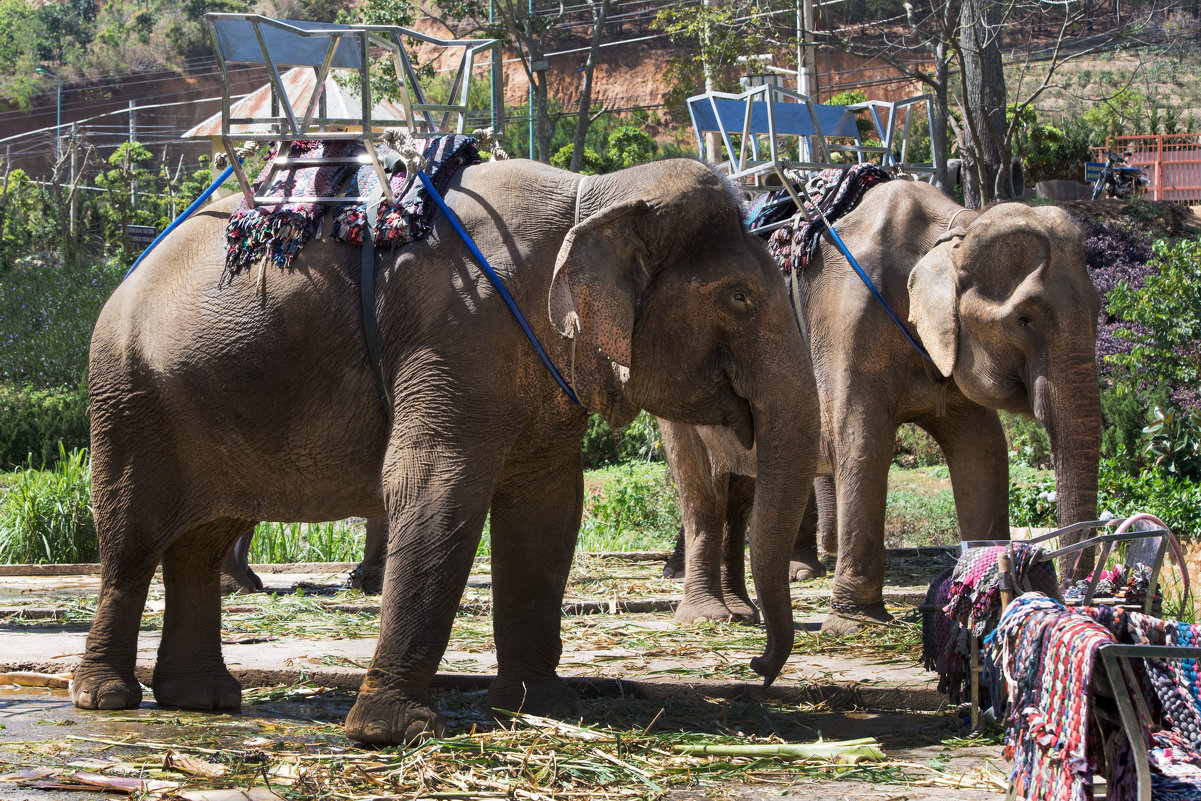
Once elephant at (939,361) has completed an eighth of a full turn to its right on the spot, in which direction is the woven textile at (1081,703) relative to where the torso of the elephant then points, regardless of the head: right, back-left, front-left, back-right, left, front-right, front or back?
front

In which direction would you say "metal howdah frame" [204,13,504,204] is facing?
to the viewer's right

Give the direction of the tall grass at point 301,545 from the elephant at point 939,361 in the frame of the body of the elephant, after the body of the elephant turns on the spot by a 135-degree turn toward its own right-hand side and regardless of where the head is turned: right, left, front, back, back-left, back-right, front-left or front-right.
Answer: front-right

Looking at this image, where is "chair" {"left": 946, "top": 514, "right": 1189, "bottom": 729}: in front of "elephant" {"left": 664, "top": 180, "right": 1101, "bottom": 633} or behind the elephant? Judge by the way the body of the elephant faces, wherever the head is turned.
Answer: in front

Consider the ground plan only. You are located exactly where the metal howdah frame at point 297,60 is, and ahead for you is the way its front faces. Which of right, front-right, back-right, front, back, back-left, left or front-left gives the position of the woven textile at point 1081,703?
front-right

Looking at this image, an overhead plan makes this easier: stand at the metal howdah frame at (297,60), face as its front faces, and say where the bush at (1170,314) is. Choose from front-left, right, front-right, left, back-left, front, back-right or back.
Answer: front-left

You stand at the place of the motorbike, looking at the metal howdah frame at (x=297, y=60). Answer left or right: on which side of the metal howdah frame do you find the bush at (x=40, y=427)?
right

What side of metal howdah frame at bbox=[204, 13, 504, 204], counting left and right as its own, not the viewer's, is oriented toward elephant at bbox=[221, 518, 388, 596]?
left

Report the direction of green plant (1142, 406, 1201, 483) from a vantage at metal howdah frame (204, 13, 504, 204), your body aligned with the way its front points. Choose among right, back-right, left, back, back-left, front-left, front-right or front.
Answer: front-left

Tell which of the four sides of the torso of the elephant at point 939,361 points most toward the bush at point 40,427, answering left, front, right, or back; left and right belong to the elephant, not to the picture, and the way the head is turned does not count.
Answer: back

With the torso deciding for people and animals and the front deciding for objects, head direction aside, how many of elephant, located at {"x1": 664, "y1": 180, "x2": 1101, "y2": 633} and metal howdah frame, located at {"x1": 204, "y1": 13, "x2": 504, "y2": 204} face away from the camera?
0

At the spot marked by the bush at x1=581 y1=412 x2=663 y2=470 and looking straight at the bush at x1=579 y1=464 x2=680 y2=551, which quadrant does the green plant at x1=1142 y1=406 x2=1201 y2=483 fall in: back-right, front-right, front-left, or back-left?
front-left

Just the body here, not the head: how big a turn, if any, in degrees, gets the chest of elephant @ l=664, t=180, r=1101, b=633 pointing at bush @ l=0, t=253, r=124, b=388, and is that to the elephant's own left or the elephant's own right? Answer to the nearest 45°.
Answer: approximately 180°

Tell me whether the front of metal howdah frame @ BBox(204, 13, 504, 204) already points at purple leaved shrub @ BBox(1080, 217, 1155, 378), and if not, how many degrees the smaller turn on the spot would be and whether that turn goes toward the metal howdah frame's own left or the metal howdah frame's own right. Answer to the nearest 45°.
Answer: approximately 45° to the metal howdah frame's own left
